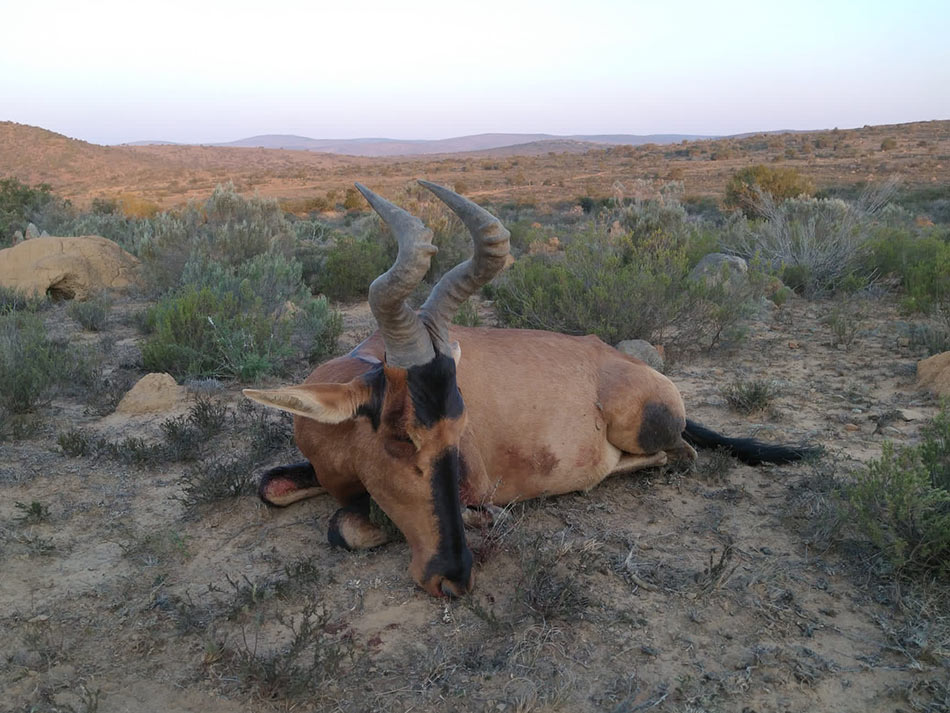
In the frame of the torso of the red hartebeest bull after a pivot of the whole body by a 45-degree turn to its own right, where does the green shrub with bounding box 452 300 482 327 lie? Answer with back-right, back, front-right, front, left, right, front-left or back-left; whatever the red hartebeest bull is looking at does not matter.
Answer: right

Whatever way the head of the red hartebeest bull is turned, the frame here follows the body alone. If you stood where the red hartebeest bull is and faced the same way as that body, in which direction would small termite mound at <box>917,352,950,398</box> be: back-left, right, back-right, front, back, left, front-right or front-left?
back

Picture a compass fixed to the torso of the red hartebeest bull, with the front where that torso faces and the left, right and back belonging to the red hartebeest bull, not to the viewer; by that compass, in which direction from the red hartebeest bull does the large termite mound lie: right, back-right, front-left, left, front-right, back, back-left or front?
right

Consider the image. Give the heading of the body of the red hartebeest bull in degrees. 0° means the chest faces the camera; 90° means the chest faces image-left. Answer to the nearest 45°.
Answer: approximately 45°

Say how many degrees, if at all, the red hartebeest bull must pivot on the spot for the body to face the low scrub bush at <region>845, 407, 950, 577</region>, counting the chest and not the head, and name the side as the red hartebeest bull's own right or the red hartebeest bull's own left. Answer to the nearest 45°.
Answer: approximately 135° to the red hartebeest bull's own left

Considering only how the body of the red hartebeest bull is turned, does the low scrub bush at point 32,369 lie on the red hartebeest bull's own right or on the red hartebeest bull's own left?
on the red hartebeest bull's own right

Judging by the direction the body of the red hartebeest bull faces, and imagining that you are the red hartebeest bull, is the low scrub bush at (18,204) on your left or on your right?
on your right
